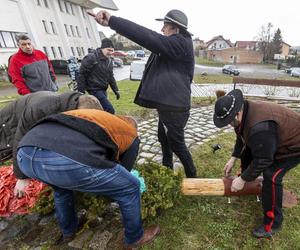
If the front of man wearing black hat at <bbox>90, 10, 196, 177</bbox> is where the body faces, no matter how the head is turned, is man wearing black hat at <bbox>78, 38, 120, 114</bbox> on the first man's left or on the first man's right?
on the first man's right

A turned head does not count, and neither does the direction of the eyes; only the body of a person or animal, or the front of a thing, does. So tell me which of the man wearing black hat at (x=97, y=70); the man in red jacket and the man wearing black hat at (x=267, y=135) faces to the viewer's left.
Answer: the man wearing black hat at (x=267, y=135)

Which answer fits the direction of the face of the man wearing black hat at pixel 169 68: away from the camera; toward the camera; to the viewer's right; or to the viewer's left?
to the viewer's left

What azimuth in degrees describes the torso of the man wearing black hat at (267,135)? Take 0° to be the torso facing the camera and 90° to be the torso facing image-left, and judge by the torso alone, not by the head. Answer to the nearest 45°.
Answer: approximately 90°

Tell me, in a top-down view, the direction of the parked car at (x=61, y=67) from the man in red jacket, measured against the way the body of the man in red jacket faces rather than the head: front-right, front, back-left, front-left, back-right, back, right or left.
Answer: back-left

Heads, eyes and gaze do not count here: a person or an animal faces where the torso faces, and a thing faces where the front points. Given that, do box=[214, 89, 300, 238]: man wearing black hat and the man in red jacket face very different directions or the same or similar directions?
very different directions

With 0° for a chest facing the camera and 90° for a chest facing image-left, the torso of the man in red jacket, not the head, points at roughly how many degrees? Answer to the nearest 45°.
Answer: approximately 315°

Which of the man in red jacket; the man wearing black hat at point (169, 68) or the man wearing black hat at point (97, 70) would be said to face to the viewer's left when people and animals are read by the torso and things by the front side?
the man wearing black hat at point (169, 68)

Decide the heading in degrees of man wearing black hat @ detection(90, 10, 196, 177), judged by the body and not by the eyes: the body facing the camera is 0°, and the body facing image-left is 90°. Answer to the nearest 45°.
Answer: approximately 90°

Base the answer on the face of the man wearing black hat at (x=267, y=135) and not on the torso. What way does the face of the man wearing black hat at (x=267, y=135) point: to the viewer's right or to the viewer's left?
to the viewer's left

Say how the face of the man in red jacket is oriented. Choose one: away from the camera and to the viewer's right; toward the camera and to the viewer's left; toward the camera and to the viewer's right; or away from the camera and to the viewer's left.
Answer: toward the camera and to the viewer's right

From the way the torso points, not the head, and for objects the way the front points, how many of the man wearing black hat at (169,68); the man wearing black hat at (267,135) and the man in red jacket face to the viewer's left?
2
